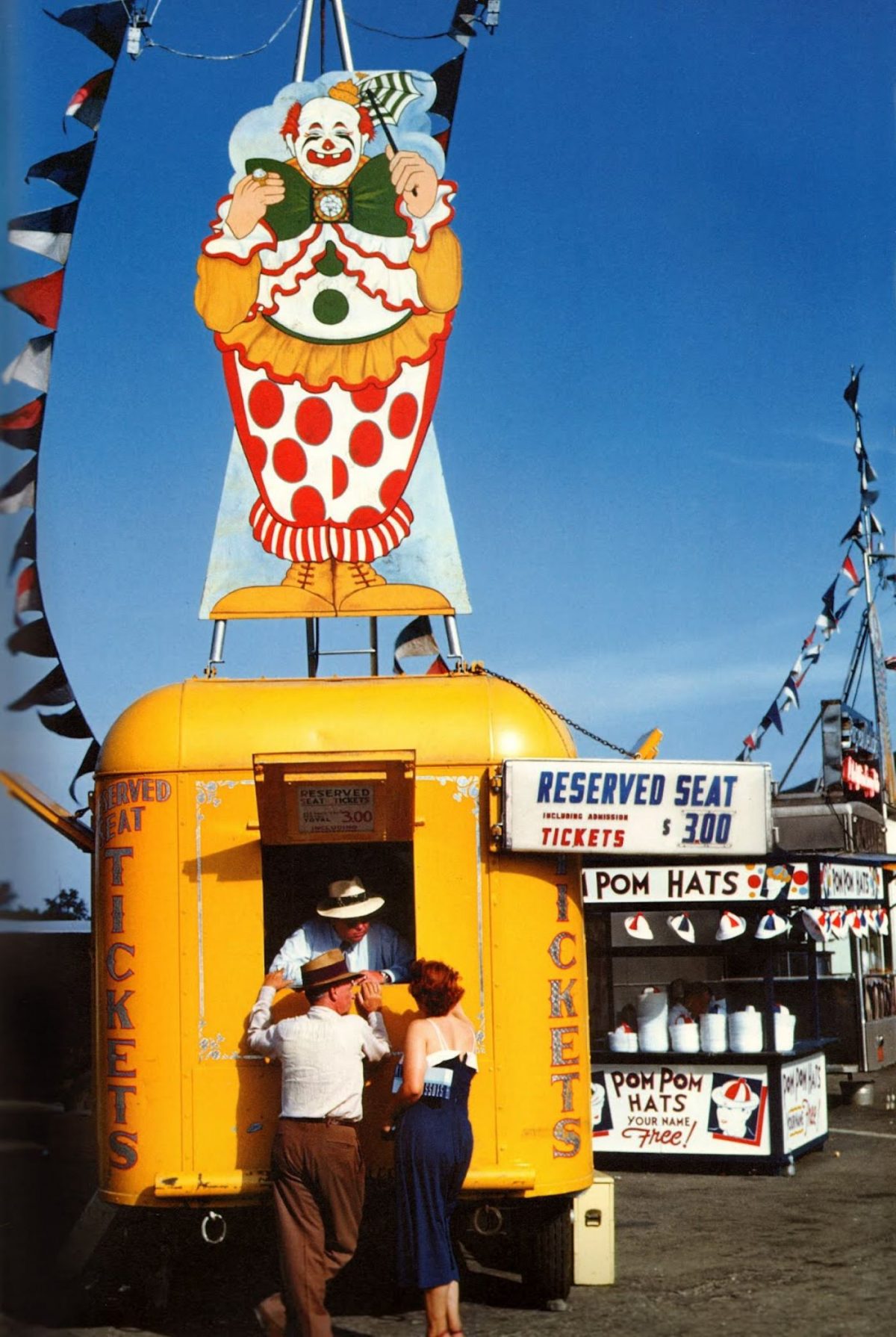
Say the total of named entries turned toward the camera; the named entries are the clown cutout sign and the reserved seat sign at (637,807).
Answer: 2

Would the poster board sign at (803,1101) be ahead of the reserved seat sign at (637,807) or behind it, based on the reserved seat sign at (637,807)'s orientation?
behind

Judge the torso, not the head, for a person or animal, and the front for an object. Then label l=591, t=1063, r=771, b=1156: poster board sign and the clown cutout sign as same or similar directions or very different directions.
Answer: same or similar directions

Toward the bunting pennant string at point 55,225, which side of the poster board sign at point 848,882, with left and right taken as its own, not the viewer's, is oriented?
right

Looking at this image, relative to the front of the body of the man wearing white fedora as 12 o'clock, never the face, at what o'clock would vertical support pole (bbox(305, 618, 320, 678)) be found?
The vertical support pole is roughly at 6 o'clock from the man wearing white fedora.

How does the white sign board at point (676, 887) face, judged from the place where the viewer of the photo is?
facing the viewer

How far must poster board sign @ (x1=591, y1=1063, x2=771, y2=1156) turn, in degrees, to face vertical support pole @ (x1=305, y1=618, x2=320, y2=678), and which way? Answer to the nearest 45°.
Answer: approximately 45° to its right

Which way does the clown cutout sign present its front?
toward the camera

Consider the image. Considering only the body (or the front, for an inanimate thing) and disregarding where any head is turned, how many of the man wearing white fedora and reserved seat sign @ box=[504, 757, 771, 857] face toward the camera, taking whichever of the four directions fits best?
2

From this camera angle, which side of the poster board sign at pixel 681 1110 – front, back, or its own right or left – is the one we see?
front

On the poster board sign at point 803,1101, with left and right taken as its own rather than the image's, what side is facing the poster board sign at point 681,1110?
right

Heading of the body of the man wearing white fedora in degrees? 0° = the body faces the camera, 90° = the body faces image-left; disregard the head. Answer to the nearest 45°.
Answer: approximately 0°
